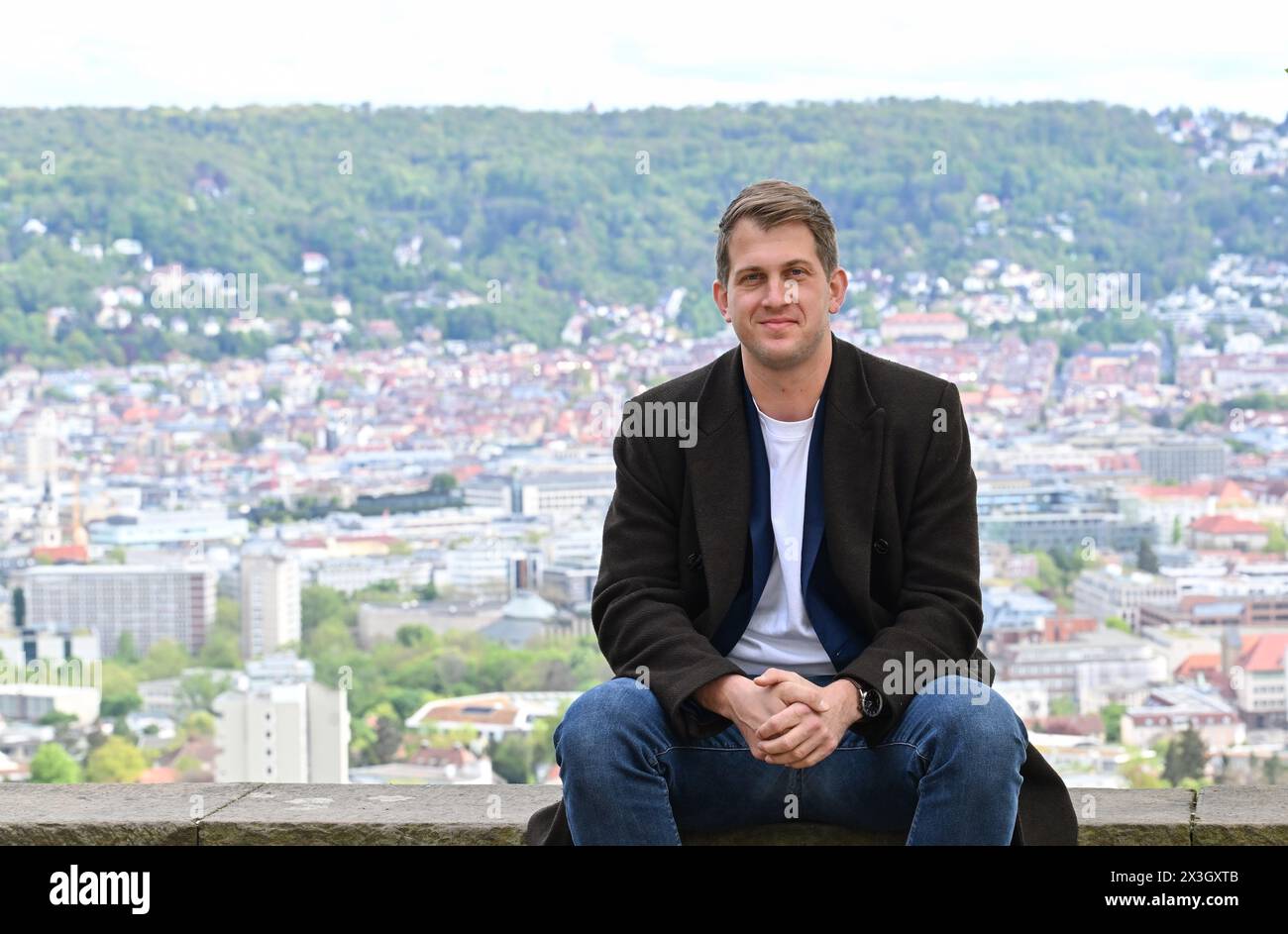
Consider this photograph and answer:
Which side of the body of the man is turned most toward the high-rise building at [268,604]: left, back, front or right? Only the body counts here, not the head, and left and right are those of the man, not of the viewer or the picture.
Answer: back

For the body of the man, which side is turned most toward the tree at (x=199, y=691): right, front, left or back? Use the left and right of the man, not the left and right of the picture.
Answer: back

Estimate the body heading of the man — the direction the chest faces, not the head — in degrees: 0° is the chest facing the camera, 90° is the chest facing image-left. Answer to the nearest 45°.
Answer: approximately 0°

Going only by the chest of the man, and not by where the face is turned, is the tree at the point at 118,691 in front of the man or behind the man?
behind

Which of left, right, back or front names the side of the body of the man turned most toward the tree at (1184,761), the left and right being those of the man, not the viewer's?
back

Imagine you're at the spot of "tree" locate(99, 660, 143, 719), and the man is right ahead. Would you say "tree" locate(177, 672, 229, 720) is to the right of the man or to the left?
left

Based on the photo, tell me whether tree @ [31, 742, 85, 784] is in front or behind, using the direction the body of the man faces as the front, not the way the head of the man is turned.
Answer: behind

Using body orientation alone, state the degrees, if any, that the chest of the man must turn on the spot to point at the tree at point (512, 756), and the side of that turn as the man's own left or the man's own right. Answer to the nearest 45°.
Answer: approximately 180°

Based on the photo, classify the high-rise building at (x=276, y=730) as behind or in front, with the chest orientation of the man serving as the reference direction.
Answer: behind

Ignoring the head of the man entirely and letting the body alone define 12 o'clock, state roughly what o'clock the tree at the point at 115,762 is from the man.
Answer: The tree is roughly at 5 o'clock from the man.
